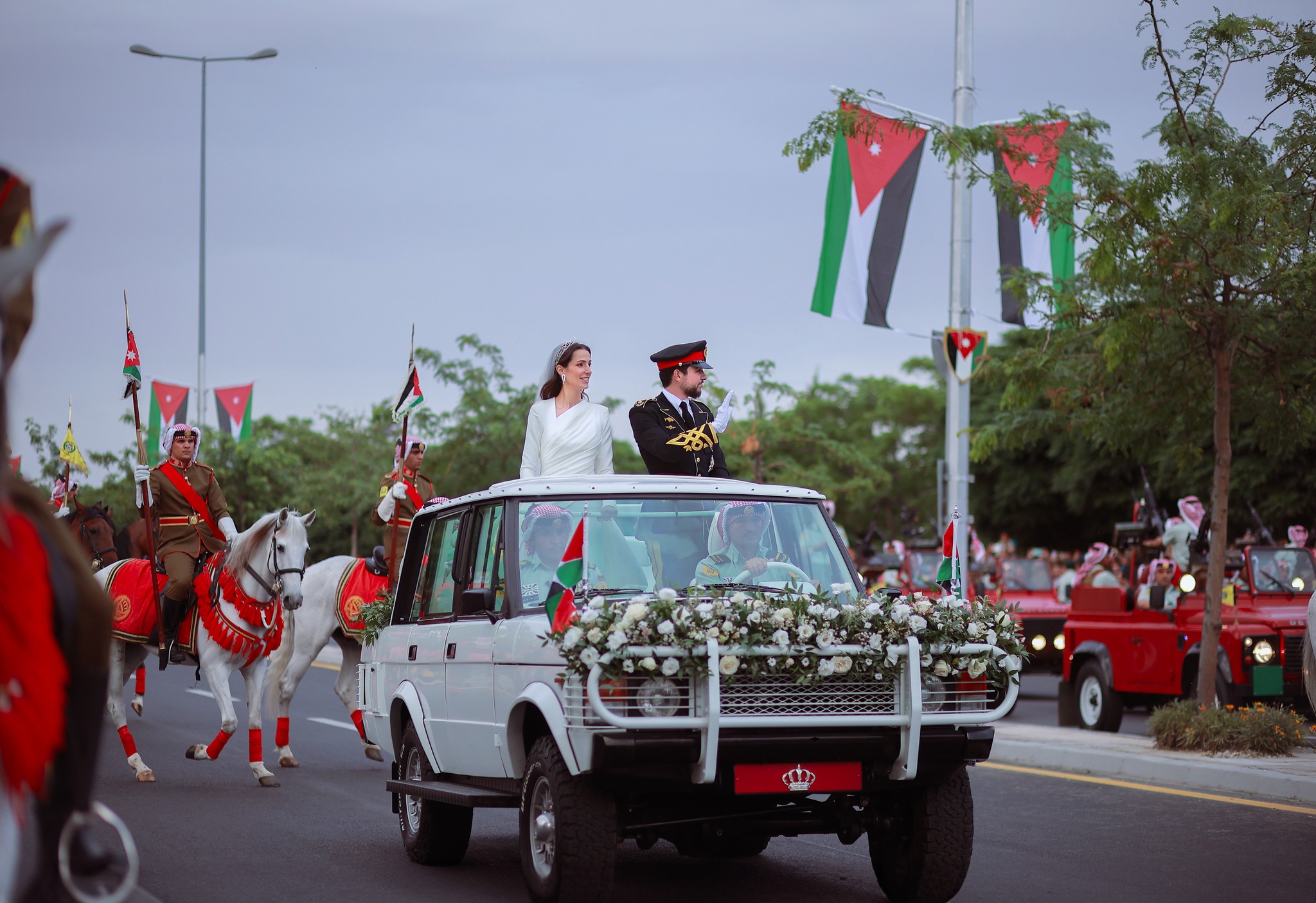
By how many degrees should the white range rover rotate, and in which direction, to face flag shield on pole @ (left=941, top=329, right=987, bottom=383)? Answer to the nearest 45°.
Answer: approximately 135° to its left

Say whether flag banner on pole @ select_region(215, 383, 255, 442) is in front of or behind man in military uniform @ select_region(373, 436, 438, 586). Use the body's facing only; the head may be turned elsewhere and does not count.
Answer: behind

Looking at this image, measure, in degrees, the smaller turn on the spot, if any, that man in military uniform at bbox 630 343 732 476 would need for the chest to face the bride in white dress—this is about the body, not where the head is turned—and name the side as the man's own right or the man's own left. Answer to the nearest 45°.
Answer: approximately 135° to the man's own right

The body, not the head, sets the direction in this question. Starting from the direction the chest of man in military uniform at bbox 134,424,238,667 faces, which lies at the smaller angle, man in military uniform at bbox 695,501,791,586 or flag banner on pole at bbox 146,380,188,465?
the man in military uniform

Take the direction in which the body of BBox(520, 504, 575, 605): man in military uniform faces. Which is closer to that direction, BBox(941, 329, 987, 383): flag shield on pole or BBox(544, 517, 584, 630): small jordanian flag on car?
the small jordanian flag on car
